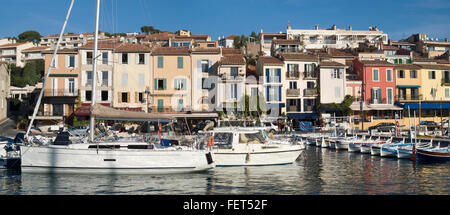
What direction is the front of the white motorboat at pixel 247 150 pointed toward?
to the viewer's right

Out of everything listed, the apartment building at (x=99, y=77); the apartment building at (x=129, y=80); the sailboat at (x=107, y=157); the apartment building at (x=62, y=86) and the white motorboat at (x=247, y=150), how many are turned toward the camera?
3

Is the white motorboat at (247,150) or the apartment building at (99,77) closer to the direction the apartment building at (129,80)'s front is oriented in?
the white motorboat

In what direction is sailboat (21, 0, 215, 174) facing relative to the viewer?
to the viewer's left

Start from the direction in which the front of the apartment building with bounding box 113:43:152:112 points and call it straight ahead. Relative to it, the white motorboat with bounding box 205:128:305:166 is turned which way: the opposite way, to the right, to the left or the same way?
to the left

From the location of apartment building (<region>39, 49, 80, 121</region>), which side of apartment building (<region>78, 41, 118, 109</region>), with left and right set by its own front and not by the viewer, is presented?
right

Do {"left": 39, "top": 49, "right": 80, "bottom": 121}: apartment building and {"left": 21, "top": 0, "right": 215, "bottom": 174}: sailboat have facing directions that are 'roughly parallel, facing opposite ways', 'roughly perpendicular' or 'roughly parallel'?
roughly perpendicular

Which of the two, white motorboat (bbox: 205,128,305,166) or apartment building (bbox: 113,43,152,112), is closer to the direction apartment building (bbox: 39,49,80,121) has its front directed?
the white motorboat

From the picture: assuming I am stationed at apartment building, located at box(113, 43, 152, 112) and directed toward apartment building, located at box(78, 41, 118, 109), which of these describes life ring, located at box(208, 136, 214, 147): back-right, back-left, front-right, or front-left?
back-left

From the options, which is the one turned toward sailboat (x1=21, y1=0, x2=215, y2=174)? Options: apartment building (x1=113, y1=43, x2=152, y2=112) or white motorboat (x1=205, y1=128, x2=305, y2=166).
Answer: the apartment building

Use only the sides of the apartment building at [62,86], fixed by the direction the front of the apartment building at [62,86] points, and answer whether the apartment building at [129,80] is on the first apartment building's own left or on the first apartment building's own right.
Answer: on the first apartment building's own left

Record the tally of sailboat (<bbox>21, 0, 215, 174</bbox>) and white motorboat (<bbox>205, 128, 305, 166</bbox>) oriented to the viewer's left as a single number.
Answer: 1

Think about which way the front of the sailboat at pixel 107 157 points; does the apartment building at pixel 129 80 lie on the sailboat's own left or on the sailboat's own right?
on the sailboat's own right
